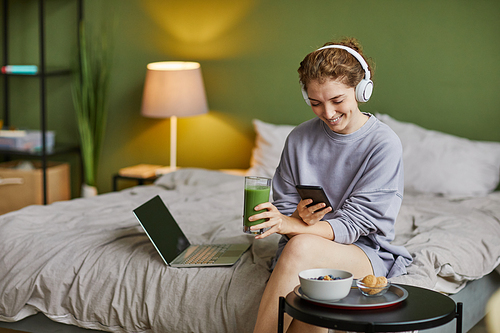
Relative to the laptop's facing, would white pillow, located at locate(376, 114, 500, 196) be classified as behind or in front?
in front

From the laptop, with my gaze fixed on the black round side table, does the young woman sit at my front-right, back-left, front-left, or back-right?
front-left

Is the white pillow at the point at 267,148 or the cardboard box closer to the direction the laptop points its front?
the white pillow

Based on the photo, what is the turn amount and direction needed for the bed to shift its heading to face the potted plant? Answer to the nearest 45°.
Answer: approximately 135° to its right

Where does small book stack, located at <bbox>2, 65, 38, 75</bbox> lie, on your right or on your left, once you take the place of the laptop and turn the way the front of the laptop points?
on your left

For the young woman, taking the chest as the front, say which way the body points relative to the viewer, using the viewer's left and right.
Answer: facing the viewer and to the left of the viewer

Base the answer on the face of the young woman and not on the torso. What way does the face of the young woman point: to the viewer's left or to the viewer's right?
to the viewer's left

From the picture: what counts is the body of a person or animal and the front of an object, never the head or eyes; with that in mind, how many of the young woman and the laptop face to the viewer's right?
1

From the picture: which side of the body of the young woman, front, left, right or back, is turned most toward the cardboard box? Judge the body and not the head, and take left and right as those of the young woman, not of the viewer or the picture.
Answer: right

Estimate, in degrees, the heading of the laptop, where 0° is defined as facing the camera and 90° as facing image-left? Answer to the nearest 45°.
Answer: approximately 270°
